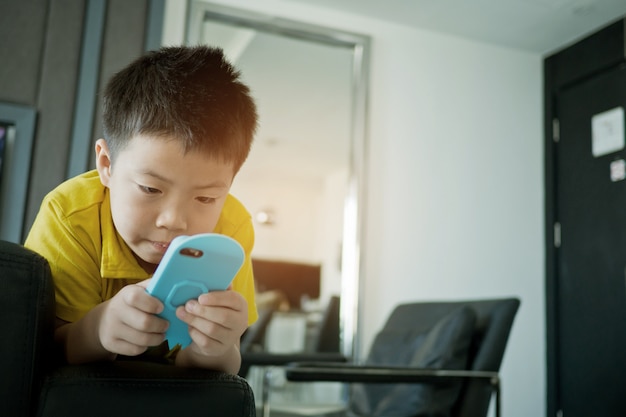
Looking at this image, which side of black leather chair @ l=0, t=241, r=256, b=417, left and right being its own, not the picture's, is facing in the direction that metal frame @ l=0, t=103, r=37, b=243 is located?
left

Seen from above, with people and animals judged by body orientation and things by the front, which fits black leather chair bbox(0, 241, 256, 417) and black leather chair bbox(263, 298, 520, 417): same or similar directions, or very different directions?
very different directions

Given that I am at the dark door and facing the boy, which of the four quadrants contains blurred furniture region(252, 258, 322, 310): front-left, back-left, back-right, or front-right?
front-right

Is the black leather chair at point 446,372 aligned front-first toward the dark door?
no

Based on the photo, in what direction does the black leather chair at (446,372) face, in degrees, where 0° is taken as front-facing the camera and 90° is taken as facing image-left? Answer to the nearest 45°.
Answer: approximately 45°

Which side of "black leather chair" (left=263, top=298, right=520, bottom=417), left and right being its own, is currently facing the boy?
front
